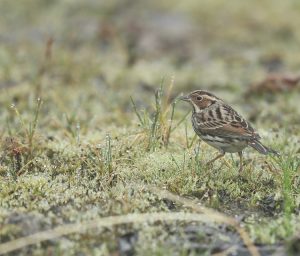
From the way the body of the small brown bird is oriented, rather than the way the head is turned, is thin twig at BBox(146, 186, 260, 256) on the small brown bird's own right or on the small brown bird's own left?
on the small brown bird's own left

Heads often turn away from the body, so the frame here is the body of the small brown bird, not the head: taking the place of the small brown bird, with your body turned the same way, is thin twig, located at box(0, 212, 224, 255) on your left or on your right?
on your left

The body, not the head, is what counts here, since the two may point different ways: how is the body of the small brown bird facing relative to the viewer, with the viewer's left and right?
facing to the left of the viewer
